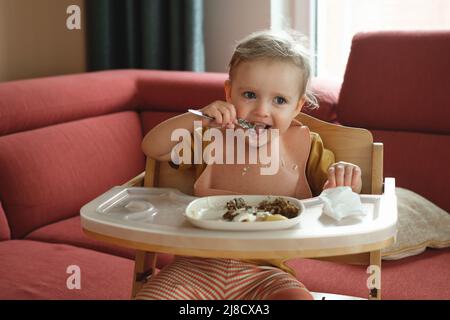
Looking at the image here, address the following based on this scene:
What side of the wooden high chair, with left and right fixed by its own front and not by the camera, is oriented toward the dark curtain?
back

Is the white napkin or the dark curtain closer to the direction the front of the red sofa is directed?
the white napkin

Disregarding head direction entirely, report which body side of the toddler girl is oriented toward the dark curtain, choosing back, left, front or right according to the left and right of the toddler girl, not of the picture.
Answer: back

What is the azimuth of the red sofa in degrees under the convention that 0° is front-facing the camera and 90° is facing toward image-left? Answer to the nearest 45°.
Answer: approximately 0°

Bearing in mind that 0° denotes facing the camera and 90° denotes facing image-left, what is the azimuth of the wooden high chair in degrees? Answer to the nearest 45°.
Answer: approximately 0°

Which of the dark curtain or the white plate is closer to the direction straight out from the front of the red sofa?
the white plate

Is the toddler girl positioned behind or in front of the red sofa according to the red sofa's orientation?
in front

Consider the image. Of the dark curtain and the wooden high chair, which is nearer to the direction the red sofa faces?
the wooden high chair

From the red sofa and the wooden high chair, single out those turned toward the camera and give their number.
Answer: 2
